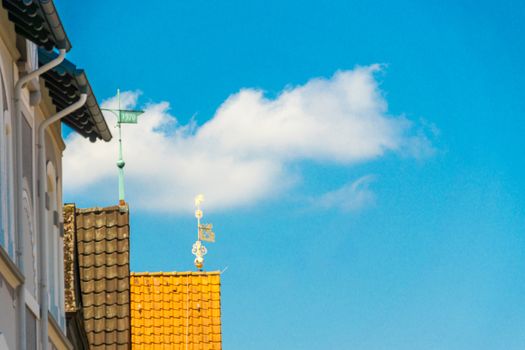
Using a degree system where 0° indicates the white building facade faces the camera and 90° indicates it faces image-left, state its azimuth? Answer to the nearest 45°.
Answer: approximately 270°
